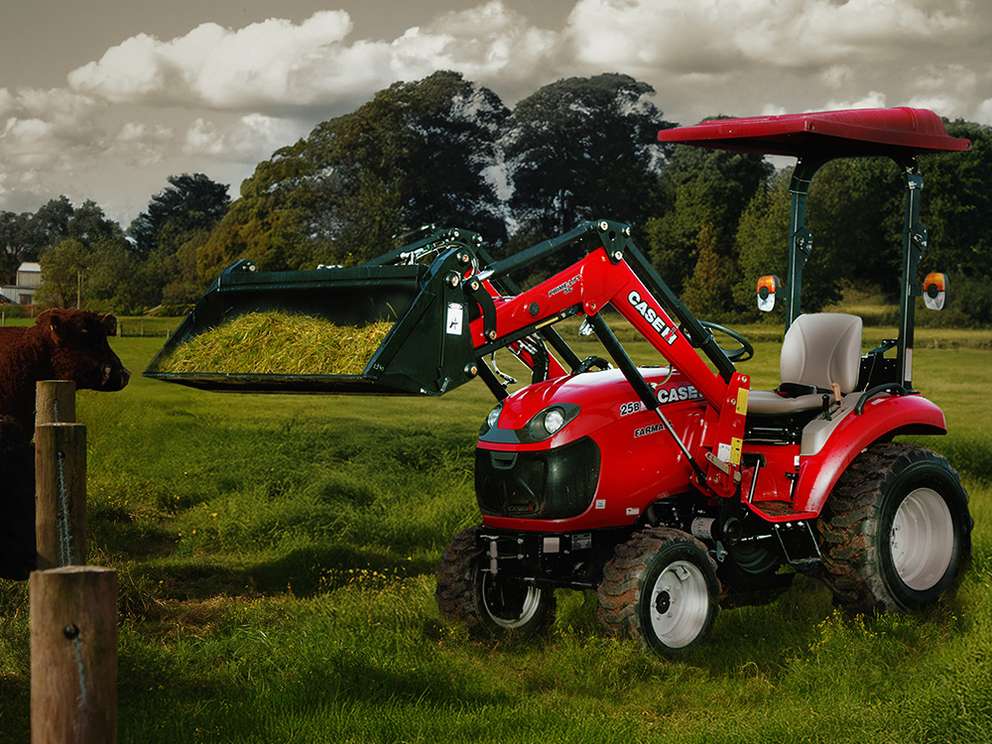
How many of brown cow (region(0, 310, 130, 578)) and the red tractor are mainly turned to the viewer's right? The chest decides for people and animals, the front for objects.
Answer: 1

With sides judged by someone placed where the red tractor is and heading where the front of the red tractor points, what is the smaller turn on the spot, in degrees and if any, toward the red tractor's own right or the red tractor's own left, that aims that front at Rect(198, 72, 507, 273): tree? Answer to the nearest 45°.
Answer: approximately 135° to the red tractor's own right

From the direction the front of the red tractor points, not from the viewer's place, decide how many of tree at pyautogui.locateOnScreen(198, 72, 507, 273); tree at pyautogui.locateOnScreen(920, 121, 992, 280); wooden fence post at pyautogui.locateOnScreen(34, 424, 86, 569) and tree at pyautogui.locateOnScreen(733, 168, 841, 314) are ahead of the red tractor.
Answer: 1

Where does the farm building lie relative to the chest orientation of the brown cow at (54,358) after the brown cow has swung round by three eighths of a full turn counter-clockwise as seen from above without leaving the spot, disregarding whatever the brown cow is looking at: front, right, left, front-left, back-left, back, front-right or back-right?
front-right

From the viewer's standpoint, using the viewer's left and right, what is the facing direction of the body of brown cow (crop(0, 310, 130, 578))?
facing to the right of the viewer

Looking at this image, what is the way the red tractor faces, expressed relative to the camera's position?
facing the viewer and to the left of the viewer

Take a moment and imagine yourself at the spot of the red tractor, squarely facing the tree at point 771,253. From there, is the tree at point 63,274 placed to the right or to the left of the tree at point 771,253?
left

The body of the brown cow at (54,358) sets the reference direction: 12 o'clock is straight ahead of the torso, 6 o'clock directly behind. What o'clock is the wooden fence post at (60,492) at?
The wooden fence post is roughly at 3 o'clock from the brown cow.

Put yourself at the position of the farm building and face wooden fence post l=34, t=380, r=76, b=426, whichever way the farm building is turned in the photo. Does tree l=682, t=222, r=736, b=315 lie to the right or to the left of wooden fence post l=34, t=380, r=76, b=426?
left

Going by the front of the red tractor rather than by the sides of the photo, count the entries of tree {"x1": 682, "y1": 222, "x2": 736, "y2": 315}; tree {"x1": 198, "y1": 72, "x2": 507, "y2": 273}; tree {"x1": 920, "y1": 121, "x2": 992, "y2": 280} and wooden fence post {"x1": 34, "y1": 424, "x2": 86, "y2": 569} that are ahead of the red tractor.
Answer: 1

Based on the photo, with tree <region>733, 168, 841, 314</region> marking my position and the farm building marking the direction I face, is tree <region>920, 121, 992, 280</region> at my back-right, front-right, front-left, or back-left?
back-right

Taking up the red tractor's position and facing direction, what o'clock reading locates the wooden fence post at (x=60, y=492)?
The wooden fence post is roughly at 12 o'clock from the red tractor.

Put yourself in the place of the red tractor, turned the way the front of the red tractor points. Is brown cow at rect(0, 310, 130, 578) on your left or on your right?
on your right

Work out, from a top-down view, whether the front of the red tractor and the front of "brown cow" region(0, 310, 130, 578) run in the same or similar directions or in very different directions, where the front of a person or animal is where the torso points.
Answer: very different directions

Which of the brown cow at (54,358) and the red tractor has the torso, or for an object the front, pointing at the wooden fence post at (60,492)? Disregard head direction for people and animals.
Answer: the red tractor
